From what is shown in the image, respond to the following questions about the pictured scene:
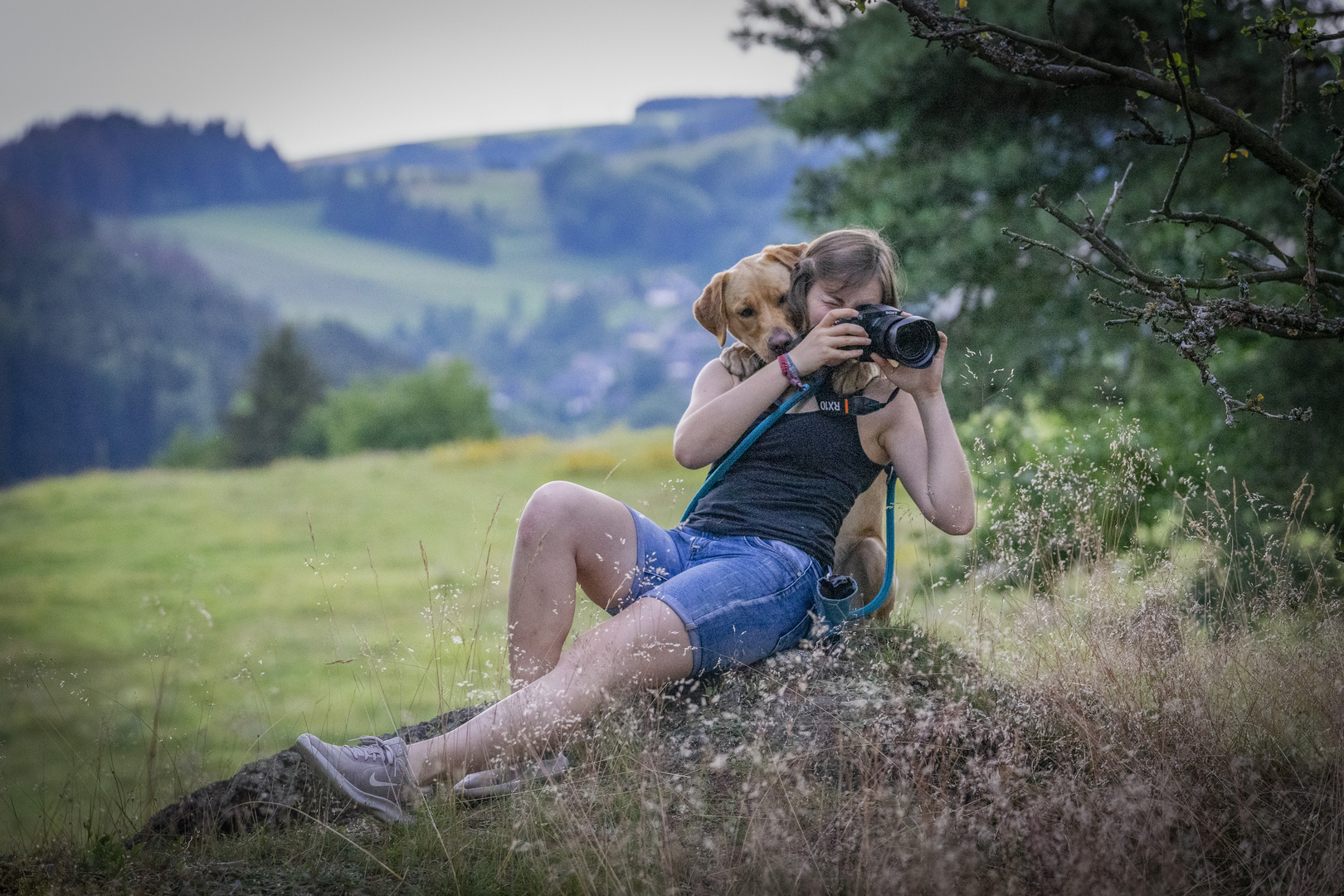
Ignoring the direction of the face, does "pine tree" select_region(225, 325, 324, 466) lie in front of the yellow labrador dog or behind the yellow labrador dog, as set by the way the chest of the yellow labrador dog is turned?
behind

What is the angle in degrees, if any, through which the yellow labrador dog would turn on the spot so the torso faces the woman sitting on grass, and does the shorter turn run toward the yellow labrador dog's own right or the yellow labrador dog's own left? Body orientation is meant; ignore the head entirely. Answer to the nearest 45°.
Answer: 0° — it already faces them

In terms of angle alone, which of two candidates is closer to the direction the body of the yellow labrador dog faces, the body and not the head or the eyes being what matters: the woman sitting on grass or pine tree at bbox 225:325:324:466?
the woman sitting on grass

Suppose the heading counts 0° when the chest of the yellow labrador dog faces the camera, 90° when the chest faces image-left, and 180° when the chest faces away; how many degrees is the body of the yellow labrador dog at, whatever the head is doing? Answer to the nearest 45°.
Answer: approximately 0°
